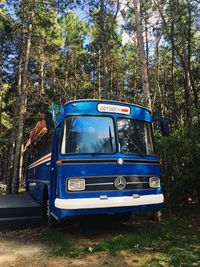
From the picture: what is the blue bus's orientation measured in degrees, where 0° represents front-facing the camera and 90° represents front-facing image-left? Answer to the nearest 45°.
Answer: approximately 315°

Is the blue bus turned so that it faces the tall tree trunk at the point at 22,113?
no
